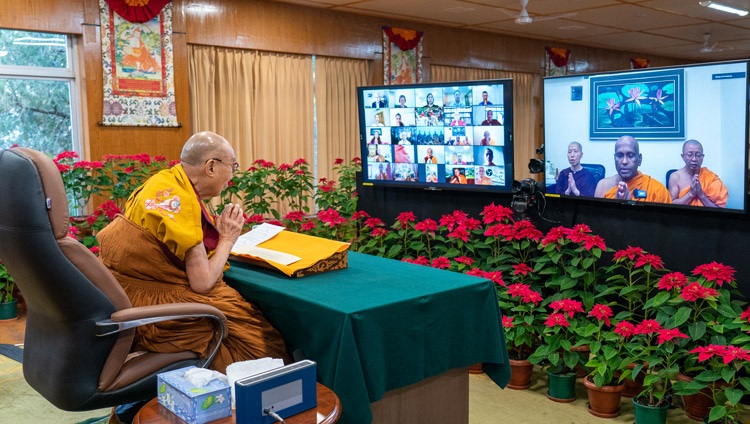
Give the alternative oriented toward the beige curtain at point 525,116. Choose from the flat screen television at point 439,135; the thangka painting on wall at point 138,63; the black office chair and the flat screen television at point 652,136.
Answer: the black office chair

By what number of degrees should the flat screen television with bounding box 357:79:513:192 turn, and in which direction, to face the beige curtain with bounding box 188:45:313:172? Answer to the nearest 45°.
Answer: approximately 90° to its right

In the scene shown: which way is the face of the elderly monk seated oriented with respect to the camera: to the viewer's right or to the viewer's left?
to the viewer's right

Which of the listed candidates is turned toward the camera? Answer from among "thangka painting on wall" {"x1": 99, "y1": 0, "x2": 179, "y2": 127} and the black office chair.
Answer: the thangka painting on wall

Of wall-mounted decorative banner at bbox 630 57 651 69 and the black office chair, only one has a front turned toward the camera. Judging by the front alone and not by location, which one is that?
the wall-mounted decorative banner

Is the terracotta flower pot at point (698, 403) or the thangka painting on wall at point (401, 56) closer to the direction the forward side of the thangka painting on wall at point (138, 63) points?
the terracotta flower pot

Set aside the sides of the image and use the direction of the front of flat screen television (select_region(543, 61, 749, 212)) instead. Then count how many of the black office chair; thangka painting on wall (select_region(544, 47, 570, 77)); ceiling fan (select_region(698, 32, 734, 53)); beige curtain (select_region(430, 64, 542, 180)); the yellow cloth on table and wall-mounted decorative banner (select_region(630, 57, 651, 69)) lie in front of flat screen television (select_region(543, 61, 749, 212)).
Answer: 2

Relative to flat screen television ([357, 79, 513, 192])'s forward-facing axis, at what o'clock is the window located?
The window is roughly at 2 o'clock from the flat screen television.

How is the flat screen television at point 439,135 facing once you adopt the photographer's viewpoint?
facing the viewer and to the left of the viewer

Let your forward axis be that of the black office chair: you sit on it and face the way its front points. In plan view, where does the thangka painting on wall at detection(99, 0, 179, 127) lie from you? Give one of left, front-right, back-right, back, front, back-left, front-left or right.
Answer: front-left

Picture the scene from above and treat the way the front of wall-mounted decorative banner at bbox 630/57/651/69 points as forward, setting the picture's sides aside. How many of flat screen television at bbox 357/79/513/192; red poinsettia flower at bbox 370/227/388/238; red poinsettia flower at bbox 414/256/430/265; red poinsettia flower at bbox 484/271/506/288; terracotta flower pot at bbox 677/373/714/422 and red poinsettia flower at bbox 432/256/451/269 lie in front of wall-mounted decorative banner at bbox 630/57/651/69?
6

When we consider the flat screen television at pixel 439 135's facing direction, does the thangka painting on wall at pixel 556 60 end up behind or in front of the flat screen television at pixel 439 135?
behind

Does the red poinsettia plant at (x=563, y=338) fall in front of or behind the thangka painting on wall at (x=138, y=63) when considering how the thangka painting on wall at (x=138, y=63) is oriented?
in front

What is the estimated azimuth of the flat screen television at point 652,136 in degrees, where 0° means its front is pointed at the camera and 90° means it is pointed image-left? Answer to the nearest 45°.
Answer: approximately 45°

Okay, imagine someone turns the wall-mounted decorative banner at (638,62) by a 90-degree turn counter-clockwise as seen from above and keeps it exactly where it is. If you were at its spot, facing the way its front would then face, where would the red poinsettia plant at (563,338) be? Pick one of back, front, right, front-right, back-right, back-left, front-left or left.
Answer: right

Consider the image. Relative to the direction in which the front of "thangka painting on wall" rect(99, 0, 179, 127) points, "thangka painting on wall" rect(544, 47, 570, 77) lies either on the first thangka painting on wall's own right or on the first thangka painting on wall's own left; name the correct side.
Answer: on the first thangka painting on wall's own left

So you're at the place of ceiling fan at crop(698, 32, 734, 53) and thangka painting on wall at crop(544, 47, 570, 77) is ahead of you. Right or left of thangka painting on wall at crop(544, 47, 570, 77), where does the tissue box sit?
left

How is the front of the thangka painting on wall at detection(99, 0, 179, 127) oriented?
toward the camera

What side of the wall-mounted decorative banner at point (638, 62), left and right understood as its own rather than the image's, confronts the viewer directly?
front

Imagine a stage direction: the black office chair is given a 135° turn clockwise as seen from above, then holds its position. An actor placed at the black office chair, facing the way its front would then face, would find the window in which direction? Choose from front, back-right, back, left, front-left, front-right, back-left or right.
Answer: back

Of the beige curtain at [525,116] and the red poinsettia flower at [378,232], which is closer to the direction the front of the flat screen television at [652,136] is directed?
the red poinsettia flower

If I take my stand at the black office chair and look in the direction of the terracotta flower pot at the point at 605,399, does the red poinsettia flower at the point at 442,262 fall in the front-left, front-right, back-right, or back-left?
front-left

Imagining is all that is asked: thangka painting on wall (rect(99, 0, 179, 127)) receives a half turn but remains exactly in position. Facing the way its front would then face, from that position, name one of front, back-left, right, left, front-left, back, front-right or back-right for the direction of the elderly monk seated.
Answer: back
